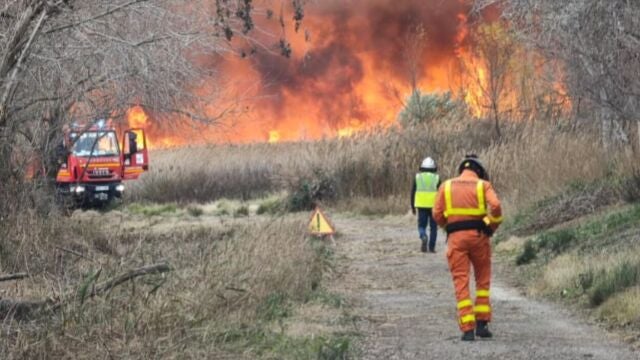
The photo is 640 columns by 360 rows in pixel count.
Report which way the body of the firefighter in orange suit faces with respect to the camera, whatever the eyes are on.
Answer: away from the camera

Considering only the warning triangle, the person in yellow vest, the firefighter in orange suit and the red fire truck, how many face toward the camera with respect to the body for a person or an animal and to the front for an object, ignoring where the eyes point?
2

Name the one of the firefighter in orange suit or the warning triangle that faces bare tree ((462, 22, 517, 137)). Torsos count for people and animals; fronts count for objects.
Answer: the firefighter in orange suit

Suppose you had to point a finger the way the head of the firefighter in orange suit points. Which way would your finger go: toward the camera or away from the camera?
away from the camera

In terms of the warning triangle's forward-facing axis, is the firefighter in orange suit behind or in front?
in front

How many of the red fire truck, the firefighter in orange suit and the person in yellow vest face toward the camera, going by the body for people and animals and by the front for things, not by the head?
1

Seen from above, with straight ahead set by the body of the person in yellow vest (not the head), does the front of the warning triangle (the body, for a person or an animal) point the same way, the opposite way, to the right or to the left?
the opposite way

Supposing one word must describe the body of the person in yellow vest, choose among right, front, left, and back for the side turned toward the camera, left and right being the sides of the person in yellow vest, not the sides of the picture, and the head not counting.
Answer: back

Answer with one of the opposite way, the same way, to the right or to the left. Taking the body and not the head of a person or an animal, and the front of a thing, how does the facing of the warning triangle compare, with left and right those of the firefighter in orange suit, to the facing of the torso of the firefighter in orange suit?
the opposite way

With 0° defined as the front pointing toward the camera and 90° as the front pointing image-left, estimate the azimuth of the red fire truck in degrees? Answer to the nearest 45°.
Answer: approximately 0°

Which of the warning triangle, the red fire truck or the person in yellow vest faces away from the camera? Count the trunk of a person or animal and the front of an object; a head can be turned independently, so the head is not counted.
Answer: the person in yellow vest
